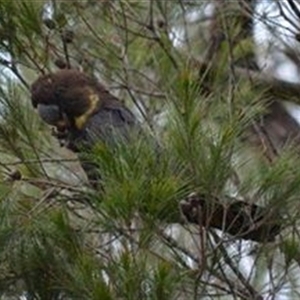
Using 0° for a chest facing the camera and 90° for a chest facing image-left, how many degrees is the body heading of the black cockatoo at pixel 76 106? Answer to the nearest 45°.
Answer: approximately 90°
